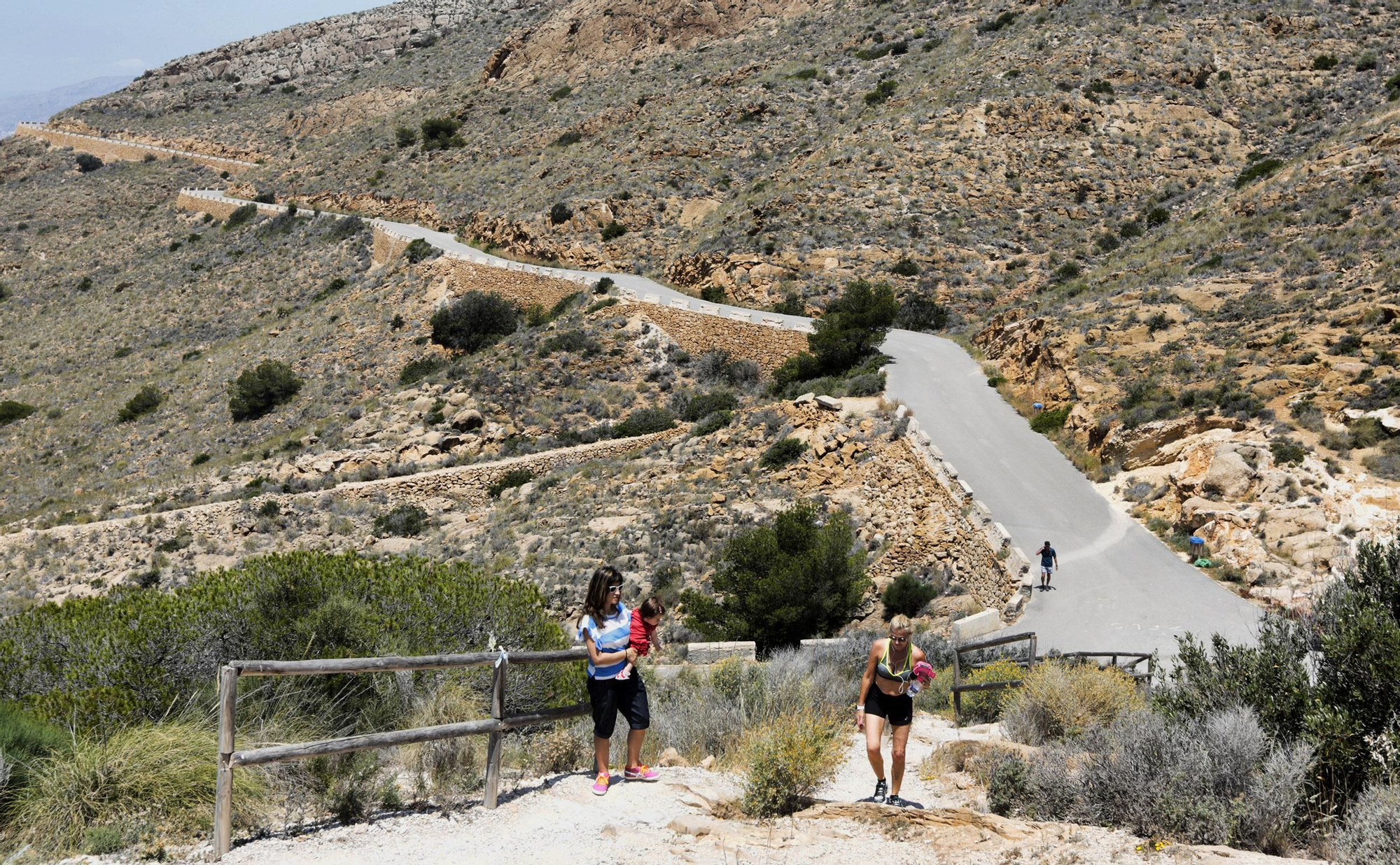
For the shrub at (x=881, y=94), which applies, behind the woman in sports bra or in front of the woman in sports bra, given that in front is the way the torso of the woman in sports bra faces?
behind

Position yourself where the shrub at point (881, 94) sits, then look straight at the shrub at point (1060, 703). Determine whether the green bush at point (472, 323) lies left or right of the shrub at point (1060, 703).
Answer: right

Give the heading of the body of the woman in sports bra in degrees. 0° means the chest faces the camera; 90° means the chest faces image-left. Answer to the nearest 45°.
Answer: approximately 0°

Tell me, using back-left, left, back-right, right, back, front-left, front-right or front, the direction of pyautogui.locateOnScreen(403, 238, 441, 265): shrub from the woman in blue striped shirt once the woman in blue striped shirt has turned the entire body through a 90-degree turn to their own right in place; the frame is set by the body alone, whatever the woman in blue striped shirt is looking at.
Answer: back-right

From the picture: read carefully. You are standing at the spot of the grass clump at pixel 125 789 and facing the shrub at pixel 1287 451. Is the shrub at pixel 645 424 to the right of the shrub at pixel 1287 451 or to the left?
left

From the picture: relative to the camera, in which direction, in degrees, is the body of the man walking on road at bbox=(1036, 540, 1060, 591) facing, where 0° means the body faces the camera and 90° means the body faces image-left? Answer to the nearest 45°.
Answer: approximately 0°

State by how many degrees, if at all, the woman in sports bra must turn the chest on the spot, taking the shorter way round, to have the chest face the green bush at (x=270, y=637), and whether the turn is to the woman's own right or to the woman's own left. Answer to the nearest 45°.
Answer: approximately 90° to the woman's own right
